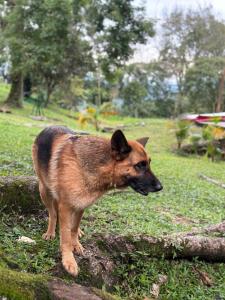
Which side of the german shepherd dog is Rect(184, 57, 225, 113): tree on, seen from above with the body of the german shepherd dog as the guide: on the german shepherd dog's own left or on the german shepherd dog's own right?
on the german shepherd dog's own left

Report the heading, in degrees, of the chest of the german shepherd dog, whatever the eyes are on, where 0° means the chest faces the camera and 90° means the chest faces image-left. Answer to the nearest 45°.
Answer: approximately 315°

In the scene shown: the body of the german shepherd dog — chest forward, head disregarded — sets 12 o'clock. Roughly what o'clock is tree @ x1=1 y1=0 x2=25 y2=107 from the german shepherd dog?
The tree is roughly at 7 o'clock from the german shepherd dog.

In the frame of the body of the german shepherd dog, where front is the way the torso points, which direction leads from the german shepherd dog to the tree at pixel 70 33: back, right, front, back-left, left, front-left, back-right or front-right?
back-left

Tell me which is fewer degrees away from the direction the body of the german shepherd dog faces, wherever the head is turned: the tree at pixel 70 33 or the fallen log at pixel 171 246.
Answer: the fallen log

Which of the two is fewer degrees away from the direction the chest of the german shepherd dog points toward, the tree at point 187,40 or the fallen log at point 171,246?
the fallen log
